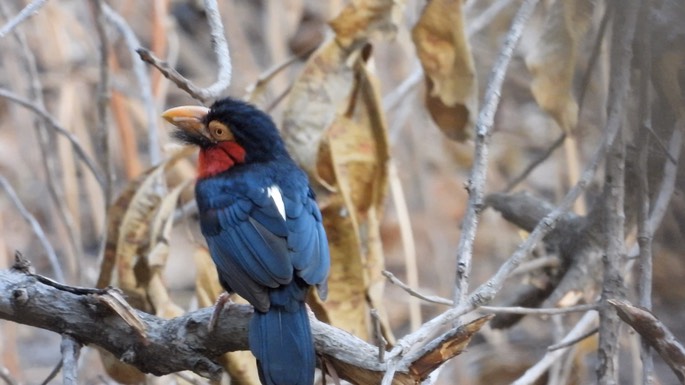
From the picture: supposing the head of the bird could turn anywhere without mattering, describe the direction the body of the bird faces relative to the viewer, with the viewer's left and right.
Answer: facing away from the viewer and to the left of the viewer

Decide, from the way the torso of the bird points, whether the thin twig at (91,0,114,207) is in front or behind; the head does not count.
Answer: in front
